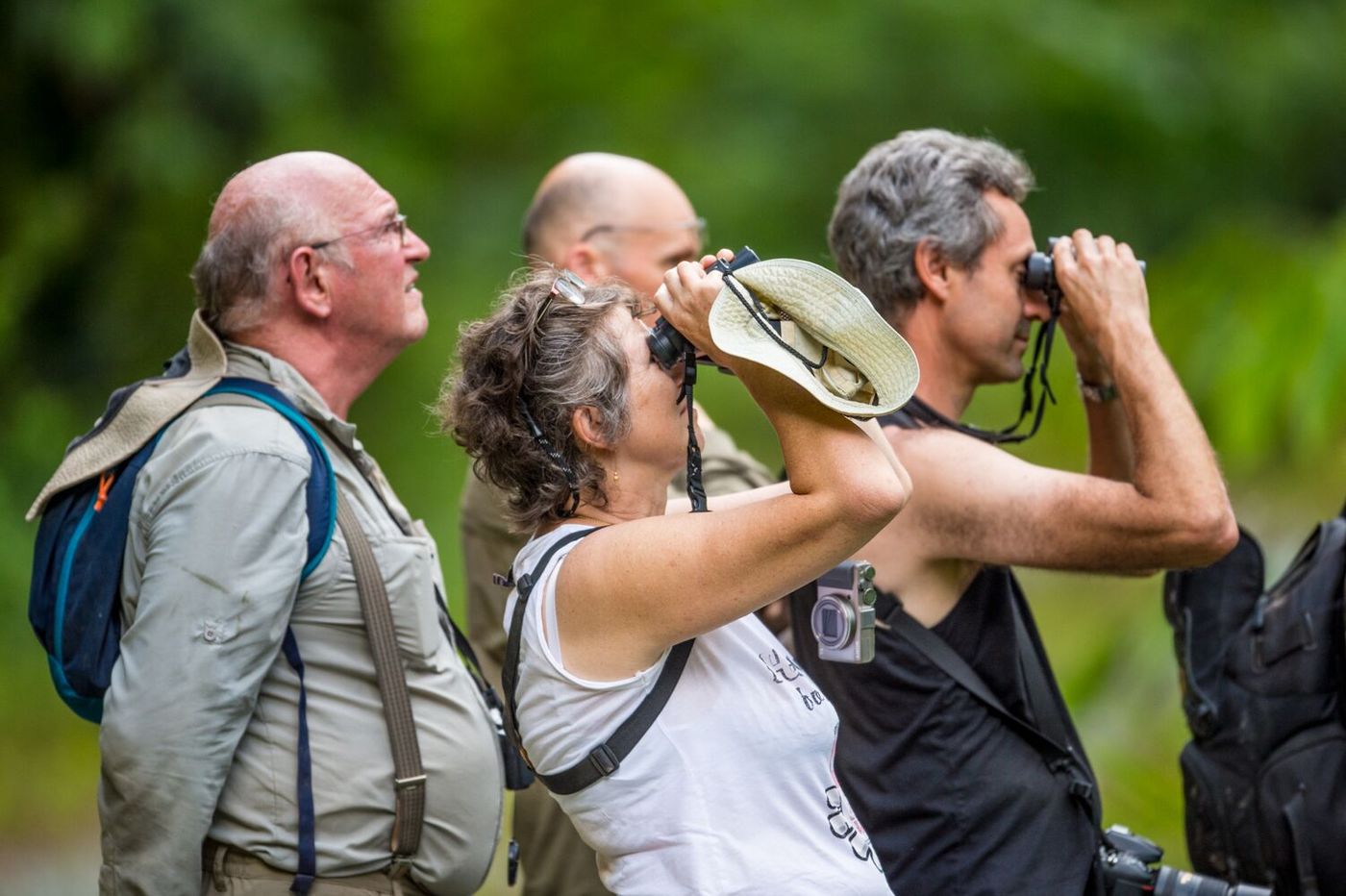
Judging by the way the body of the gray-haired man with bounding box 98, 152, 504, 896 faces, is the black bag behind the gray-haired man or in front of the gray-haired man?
in front

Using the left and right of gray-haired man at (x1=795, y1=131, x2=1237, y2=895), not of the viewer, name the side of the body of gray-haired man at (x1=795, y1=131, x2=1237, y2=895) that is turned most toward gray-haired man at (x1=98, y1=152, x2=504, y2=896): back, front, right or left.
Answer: back

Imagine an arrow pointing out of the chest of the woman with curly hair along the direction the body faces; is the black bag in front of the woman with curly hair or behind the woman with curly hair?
in front

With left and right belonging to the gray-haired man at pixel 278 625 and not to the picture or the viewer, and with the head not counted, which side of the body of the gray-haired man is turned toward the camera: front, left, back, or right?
right

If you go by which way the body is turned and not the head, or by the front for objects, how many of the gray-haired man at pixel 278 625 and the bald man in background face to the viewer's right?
2

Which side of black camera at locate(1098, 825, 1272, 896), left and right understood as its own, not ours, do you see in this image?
right

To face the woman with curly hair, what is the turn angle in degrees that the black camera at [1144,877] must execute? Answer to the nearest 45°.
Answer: approximately 135° to its right

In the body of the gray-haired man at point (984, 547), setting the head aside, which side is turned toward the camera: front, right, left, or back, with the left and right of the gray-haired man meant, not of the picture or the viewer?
right

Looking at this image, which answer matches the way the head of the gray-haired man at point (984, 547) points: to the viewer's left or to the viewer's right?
to the viewer's right

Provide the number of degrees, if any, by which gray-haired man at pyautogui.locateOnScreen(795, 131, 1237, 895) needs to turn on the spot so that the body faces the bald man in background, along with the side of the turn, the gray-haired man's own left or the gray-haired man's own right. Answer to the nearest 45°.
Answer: approximately 135° to the gray-haired man's own left

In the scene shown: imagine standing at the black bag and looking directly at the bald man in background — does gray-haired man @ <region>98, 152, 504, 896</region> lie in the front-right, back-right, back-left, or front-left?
front-left

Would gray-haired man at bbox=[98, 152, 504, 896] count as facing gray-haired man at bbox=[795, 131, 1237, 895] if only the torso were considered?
yes

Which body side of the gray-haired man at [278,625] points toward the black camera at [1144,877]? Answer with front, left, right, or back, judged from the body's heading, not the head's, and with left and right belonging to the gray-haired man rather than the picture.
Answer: front

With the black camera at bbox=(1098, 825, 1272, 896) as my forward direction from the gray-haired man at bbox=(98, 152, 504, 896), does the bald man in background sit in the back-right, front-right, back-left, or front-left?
front-left

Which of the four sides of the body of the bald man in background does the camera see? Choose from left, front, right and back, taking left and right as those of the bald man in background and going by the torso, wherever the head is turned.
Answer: right

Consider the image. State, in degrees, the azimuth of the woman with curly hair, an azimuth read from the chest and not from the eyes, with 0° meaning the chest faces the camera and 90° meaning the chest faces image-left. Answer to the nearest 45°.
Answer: approximately 270°
